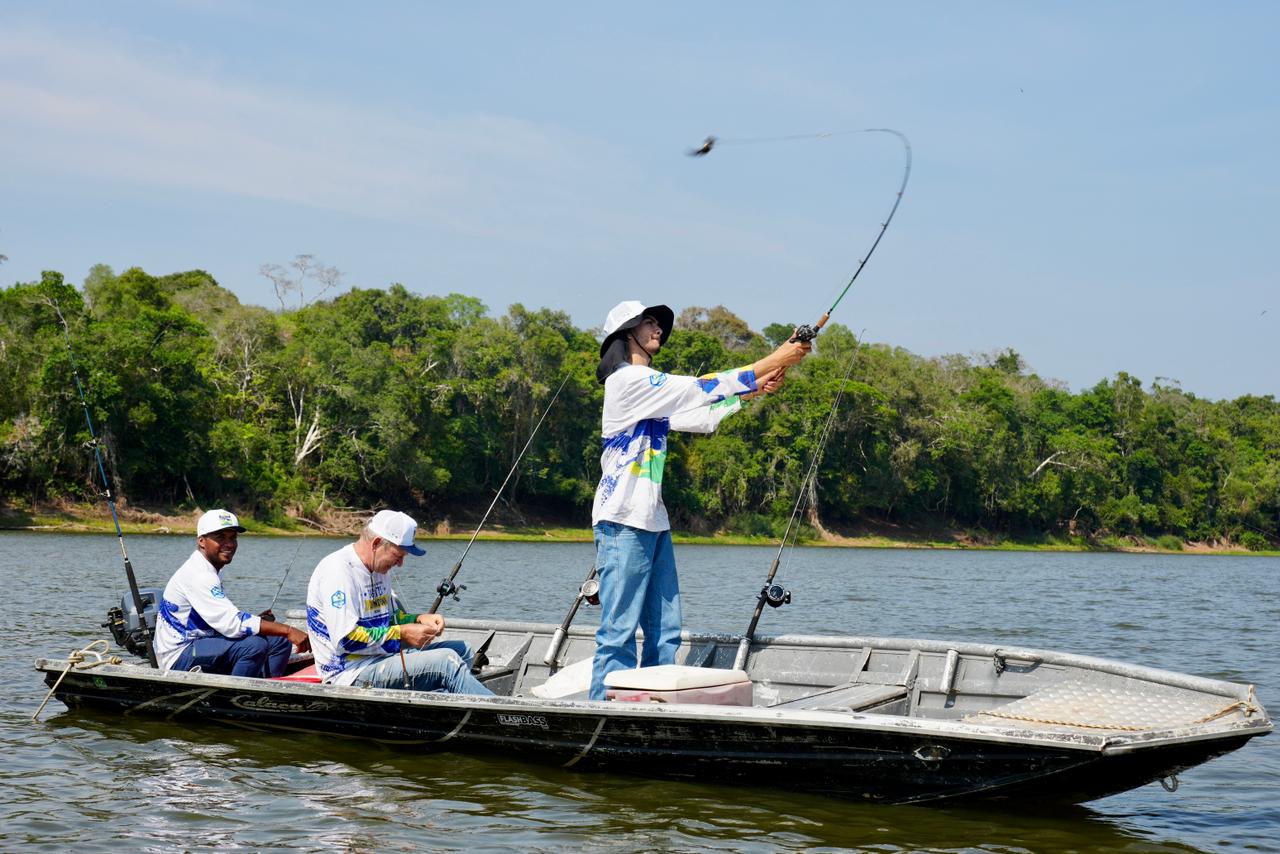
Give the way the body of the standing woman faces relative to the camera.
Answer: to the viewer's right

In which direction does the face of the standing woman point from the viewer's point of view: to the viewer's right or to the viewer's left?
to the viewer's right

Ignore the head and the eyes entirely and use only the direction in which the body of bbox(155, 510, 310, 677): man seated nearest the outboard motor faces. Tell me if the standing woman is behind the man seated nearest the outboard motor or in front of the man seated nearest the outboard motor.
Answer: in front

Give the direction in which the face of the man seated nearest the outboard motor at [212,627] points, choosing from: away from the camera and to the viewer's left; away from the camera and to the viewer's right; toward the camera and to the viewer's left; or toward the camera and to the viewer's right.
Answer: toward the camera and to the viewer's right

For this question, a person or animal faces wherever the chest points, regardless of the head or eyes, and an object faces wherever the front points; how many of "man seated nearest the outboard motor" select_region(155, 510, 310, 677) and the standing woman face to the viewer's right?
2

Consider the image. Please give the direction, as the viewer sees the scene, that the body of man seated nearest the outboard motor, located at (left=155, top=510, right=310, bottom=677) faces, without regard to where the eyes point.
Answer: to the viewer's right

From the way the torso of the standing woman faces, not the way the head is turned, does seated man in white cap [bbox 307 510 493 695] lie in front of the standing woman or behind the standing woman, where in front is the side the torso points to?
behind
